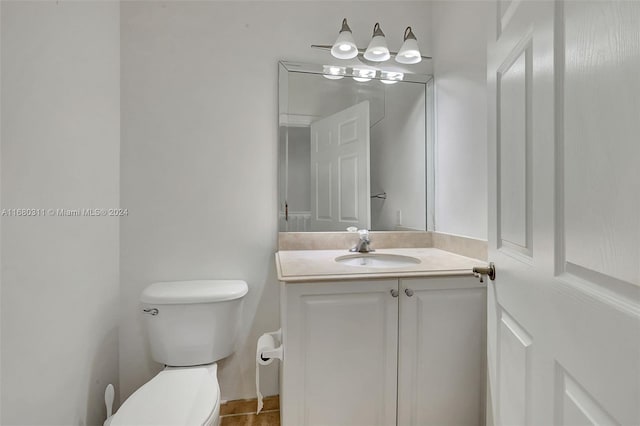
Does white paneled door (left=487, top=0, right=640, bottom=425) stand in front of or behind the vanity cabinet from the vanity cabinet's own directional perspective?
in front

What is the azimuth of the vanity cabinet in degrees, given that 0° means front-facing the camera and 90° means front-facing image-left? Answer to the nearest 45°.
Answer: approximately 0°

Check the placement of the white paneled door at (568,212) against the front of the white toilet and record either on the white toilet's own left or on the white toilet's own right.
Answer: on the white toilet's own left

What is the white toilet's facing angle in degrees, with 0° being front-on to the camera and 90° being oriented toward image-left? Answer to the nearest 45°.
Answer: approximately 45°
